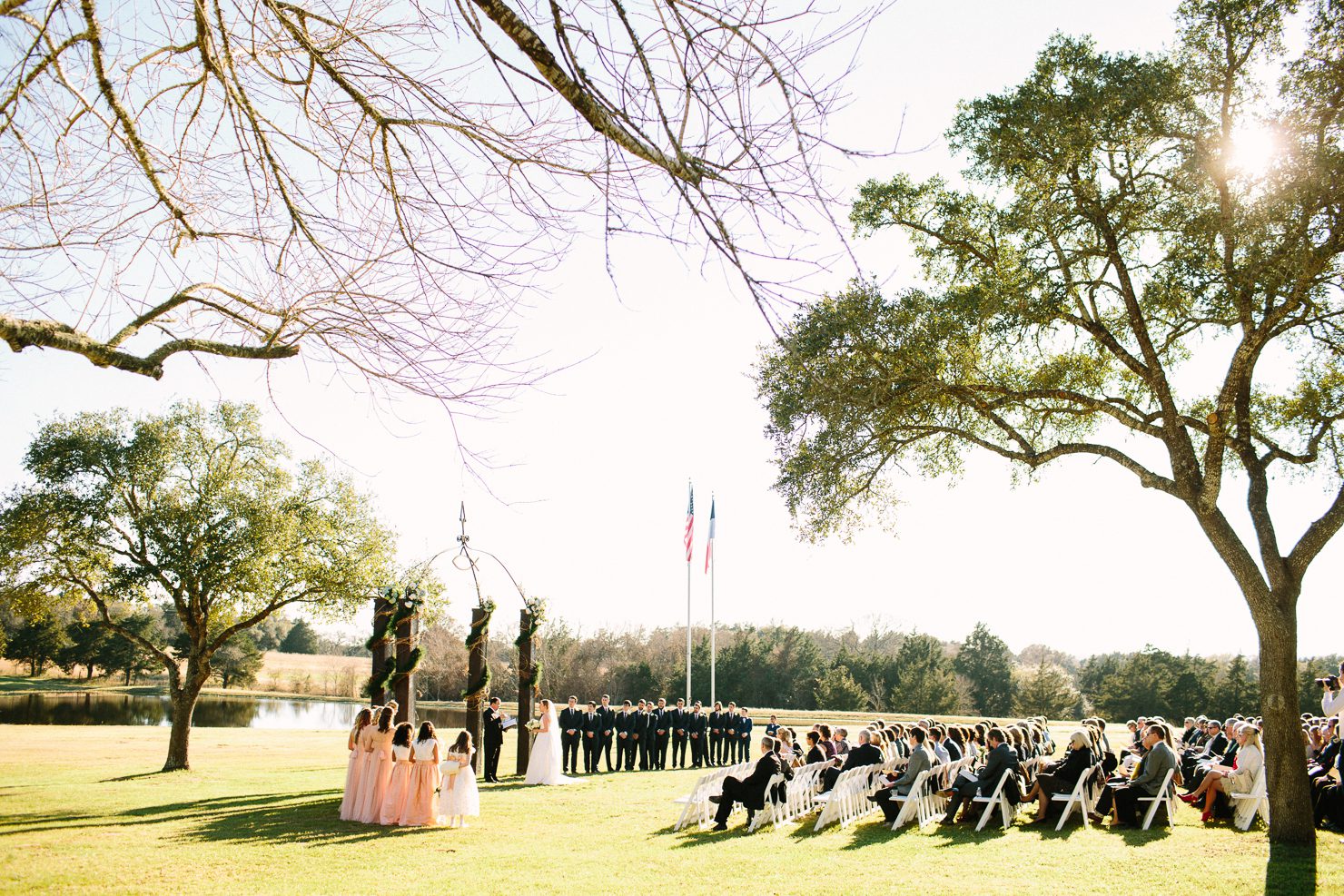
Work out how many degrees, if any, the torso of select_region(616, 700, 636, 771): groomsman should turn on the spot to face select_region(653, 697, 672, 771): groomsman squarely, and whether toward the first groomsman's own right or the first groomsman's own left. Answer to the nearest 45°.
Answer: approximately 135° to the first groomsman's own left

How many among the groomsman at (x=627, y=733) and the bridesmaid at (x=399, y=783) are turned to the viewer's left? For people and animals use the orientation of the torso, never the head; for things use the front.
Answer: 0

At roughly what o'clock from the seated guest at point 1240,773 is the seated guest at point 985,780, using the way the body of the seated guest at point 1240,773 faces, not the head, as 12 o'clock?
the seated guest at point 985,780 is roughly at 11 o'clock from the seated guest at point 1240,773.

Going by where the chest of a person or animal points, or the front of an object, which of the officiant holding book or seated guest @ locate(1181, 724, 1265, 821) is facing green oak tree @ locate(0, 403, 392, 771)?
the seated guest

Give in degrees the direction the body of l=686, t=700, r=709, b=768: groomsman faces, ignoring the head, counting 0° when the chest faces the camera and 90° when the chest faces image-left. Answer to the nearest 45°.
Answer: approximately 0°

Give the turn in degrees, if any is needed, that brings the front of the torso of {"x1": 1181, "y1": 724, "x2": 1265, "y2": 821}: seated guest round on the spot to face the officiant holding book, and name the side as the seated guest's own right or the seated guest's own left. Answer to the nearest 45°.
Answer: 0° — they already face them

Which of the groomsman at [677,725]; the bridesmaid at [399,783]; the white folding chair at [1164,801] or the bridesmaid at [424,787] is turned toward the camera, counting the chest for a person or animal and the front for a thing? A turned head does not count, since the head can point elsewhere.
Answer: the groomsman

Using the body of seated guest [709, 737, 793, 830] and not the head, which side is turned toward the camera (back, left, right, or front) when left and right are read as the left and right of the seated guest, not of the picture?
left

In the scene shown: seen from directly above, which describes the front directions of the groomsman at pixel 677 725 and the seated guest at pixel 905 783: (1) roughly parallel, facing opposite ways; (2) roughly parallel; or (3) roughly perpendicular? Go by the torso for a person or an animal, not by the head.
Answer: roughly perpendicular

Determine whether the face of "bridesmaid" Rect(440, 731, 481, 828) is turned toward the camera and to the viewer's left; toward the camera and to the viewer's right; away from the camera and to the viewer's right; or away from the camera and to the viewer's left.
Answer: away from the camera and to the viewer's right

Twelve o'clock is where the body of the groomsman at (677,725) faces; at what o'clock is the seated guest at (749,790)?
The seated guest is roughly at 12 o'clock from the groomsman.

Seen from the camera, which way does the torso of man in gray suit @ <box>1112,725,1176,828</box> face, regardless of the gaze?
to the viewer's left
